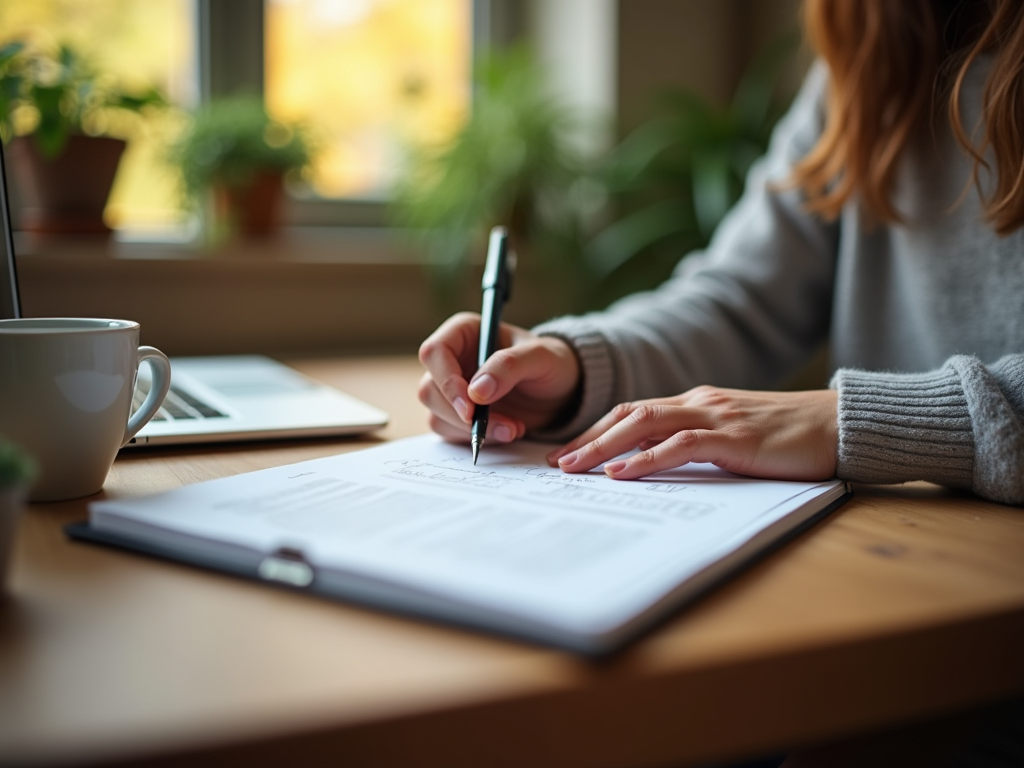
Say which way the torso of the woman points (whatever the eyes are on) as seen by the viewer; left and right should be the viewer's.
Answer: facing the viewer and to the left of the viewer

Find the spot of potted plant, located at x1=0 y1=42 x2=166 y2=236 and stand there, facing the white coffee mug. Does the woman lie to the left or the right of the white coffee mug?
left

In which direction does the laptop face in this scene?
to the viewer's right

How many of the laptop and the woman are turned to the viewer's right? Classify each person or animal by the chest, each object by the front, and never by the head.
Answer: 1

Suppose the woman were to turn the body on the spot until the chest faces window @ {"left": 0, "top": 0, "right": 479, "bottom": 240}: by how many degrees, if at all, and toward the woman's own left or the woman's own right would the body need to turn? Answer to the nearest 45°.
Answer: approximately 90° to the woman's own right

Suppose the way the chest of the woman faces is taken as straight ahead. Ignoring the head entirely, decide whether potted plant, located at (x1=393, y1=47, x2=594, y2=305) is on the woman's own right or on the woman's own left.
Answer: on the woman's own right

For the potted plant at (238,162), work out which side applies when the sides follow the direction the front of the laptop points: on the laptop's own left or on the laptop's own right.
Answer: on the laptop's own left

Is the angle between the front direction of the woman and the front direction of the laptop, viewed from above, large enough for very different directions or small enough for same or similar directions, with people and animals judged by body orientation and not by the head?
very different directions

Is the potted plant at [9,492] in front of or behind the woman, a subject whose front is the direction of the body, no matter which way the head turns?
in front

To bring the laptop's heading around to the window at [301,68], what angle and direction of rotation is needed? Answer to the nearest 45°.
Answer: approximately 90° to its left

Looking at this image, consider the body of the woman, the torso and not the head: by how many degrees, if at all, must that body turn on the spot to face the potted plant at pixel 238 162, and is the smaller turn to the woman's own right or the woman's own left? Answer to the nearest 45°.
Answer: approximately 90° to the woman's own right
